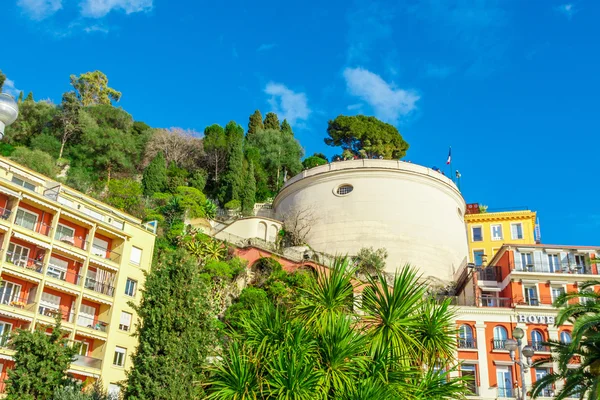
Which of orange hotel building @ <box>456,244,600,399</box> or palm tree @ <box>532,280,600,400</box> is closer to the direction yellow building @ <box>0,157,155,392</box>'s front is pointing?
the palm tree

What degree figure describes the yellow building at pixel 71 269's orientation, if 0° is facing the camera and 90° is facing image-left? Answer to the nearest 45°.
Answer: approximately 315°

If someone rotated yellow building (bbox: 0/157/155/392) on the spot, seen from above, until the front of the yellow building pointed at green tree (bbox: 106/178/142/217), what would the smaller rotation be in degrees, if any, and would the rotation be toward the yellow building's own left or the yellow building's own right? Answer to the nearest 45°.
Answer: approximately 135° to the yellow building's own left

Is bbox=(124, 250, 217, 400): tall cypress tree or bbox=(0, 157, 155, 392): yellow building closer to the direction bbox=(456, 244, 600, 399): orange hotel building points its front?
the tall cypress tree

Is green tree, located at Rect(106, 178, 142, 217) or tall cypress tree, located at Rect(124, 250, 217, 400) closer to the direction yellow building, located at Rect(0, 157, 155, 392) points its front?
the tall cypress tree

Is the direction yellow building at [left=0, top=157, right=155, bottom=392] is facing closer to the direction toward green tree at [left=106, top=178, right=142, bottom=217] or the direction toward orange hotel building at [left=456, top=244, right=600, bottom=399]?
the orange hotel building

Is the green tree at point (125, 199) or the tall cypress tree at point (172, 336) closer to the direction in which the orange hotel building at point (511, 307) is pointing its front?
the tall cypress tree

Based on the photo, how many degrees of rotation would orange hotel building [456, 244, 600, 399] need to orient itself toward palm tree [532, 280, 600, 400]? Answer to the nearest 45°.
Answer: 0° — it already faces it

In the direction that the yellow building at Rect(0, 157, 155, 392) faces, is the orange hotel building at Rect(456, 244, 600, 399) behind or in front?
in front

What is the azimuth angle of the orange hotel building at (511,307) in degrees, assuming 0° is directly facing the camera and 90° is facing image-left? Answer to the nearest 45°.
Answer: approximately 0°

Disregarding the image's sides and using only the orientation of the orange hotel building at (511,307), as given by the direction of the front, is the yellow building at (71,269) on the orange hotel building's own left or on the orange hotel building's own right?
on the orange hotel building's own right

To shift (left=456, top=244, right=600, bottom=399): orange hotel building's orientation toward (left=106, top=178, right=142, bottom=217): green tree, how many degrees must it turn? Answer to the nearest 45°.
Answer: approximately 90° to its right

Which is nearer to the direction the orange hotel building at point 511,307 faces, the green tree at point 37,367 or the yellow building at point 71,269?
the green tree
